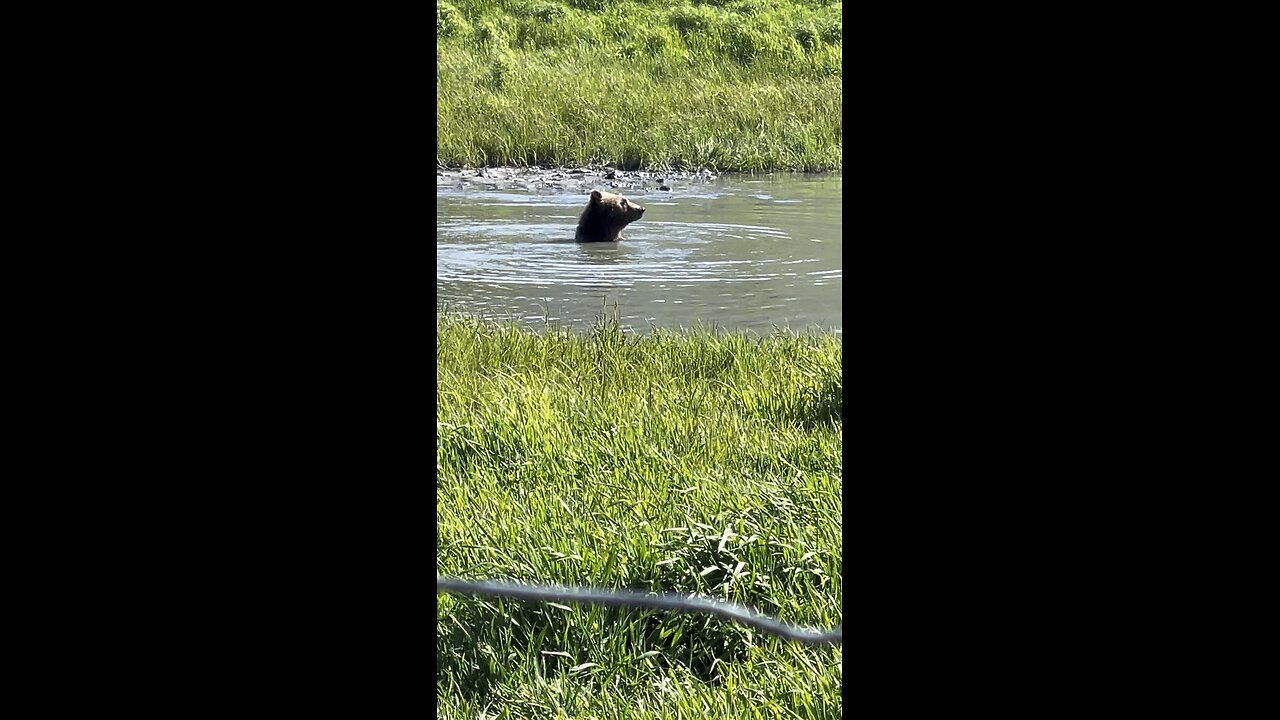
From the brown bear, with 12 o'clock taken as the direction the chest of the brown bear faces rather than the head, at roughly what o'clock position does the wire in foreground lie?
The wire in foreground is roughly at 3 o'clock from the brown bear.

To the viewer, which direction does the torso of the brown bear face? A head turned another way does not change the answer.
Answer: to the viewer's right
